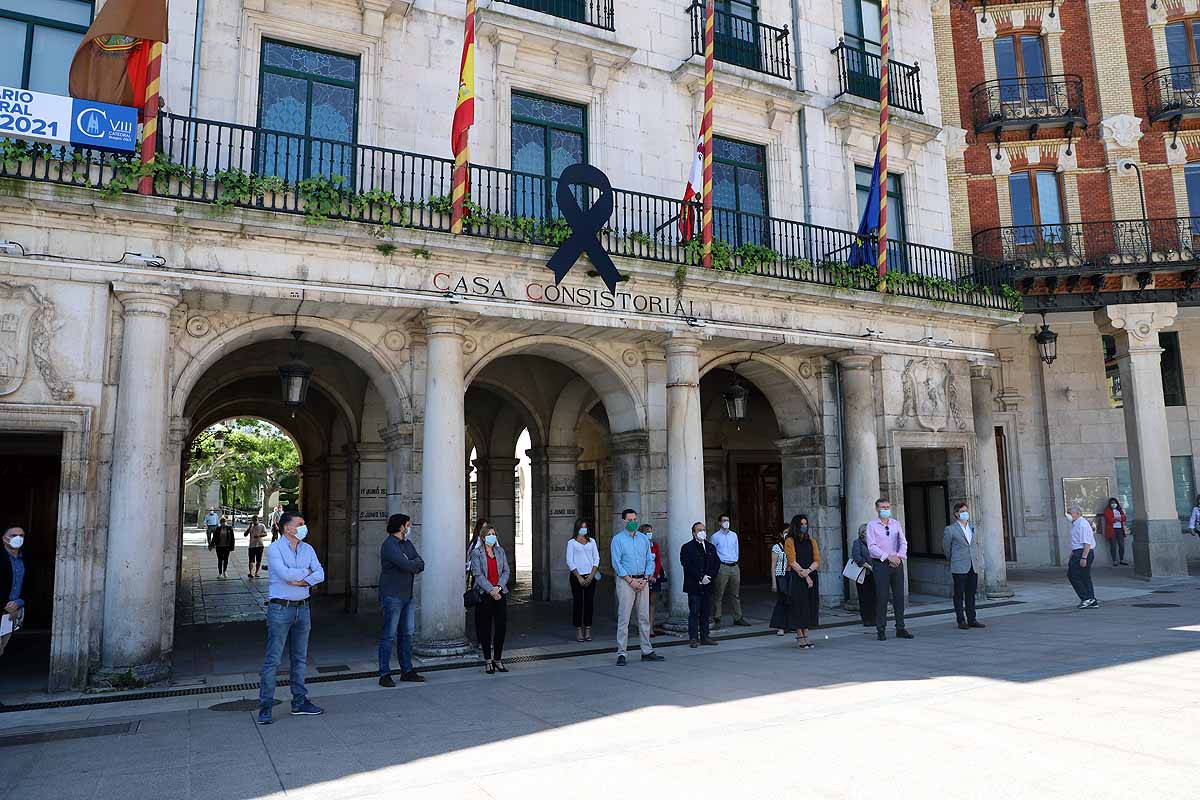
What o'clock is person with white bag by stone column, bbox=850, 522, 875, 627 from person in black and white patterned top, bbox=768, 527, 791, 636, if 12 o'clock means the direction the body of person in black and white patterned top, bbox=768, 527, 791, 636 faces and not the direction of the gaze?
person with white bag by stone column, bbox=850, 522, 875, 627 is roughly at 9 o'clock from person in black and white patterned top, bbox=768, 527, 791, 636.

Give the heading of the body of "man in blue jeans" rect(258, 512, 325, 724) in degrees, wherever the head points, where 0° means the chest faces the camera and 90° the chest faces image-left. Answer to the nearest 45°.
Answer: approximately 315°

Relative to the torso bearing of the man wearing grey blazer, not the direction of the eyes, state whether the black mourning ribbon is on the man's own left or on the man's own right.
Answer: on the man's own right

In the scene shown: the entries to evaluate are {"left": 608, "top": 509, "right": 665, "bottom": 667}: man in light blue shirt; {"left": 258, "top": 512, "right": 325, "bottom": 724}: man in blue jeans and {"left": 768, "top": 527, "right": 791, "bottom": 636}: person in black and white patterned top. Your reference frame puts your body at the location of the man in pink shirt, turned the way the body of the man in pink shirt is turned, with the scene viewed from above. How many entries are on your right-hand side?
3

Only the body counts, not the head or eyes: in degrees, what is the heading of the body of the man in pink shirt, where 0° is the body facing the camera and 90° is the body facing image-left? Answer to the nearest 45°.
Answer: approximately 315°

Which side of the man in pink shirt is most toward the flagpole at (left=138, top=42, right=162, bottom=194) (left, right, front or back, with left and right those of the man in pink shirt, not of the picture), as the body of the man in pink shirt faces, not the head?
right

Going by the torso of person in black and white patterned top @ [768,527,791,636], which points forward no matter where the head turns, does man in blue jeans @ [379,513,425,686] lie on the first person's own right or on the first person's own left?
on the first person's own right

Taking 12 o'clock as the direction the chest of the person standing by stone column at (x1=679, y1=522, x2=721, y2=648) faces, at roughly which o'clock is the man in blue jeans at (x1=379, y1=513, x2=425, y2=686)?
The man in blue jeans is roughly at 3 o'clock from the person standing by stone column.
